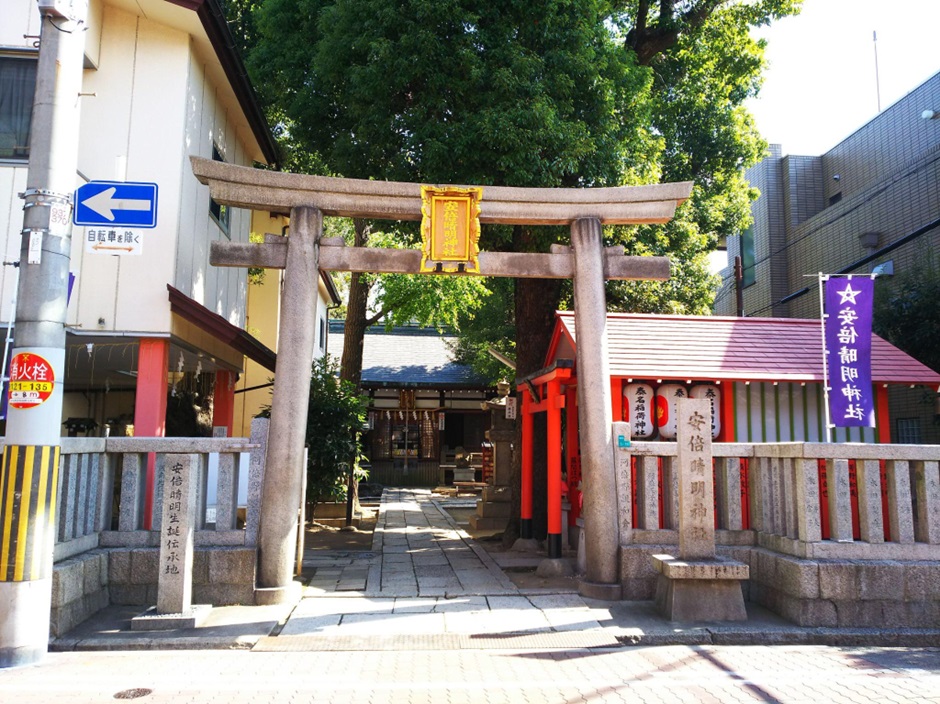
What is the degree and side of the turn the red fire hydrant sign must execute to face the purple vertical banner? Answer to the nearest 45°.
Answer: approximately 90° to its left

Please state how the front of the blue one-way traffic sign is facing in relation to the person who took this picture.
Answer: facing the viewer

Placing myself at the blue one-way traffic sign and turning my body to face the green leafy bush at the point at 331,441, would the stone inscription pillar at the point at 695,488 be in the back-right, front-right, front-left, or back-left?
front-right

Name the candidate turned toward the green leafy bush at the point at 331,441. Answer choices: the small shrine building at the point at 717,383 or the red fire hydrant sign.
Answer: the small shrine building

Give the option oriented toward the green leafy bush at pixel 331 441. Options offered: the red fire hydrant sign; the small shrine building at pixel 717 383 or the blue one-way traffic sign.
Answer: the small shrine building

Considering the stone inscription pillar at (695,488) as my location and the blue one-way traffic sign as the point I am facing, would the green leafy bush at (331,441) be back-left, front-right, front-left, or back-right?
front-right

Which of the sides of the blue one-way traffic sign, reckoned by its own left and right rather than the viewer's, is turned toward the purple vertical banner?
left

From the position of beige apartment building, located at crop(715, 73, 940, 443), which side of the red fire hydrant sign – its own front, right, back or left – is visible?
left

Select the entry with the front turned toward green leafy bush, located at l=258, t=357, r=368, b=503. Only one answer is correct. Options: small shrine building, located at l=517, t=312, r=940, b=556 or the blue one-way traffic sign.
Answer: the small shrine building

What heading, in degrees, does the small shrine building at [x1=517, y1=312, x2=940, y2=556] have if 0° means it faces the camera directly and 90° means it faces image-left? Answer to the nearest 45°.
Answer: approximately 90°

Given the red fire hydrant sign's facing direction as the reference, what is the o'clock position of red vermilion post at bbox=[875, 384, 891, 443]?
The red vermilion post is roughly at 9 o'clock from the red fire hydrant sign.

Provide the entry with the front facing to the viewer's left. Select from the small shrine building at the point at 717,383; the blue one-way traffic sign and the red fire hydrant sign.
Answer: the small shrine building

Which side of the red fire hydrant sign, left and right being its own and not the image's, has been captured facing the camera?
front

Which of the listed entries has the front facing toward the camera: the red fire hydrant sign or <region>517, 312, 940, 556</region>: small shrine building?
the red fire hydrant sign

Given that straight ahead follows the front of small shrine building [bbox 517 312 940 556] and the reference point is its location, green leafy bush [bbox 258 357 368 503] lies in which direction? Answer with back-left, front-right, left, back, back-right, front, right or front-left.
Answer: front

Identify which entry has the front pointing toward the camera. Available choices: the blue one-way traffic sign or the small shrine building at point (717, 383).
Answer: the blue one-way traffic sign
